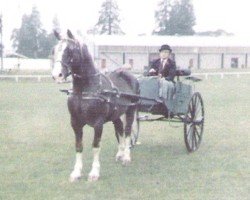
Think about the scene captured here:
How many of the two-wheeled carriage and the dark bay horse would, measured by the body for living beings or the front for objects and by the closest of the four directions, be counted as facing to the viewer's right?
0

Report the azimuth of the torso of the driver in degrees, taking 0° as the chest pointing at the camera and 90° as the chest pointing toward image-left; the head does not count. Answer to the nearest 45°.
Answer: approximately 45°

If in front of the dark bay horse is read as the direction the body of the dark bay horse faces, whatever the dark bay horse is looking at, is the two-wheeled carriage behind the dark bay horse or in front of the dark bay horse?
behind

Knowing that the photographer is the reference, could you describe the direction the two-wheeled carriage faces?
facing the viewer and to the left of the viewer

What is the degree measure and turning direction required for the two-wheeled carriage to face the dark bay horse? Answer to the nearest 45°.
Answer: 0° — it already faces it

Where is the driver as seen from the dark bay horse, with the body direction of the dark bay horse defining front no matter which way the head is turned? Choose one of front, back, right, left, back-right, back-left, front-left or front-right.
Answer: back

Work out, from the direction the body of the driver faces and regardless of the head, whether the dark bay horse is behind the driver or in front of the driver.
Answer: in front
